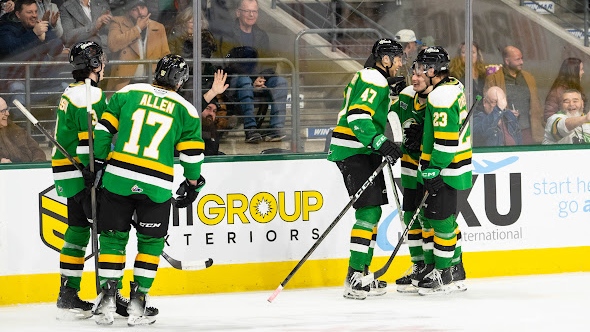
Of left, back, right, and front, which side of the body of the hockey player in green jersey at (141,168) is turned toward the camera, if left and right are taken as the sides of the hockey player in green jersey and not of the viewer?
back

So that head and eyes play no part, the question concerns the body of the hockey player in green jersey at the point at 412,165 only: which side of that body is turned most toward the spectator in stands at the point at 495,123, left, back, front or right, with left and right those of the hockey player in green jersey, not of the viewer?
back

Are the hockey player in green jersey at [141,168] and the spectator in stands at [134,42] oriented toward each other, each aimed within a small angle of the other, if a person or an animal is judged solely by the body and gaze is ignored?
yes

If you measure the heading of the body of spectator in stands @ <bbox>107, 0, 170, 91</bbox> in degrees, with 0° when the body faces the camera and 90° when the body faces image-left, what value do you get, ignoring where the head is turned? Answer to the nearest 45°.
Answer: approximately 0°

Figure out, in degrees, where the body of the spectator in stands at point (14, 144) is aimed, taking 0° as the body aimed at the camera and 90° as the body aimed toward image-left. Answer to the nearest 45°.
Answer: approximately 315°

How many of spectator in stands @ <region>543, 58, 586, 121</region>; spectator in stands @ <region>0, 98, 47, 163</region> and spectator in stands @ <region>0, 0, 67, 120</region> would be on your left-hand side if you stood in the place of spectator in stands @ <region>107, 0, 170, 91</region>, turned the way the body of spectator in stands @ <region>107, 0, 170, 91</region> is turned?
1

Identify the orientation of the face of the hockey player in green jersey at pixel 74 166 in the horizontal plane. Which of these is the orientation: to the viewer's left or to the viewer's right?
to the viewer's right

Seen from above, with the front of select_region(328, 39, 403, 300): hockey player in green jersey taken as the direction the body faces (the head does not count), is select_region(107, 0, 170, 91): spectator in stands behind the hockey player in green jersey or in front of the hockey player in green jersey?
behind

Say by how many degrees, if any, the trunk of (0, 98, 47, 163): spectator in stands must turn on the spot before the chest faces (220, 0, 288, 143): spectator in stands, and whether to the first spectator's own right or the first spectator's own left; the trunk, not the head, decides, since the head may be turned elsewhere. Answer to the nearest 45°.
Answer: approximately 45° to the first spectator's own left
